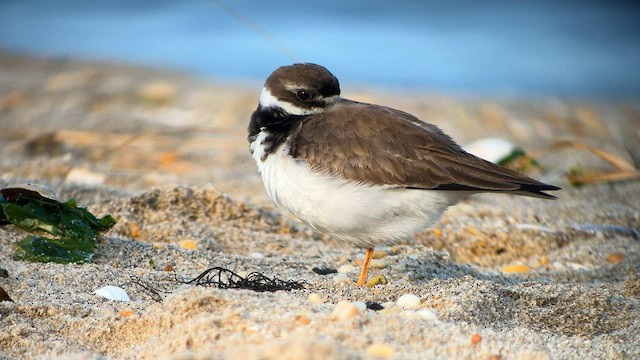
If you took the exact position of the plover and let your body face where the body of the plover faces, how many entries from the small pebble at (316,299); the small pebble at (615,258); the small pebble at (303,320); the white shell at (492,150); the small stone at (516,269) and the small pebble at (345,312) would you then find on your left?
3

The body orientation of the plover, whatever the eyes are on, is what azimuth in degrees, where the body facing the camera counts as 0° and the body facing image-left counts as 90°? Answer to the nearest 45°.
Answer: approximately 90°

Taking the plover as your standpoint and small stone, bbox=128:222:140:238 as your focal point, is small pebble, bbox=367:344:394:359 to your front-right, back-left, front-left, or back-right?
back-left

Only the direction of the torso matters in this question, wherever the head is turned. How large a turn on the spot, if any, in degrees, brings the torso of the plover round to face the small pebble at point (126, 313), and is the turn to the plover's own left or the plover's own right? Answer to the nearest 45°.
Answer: approximately 45° to the plover's own left

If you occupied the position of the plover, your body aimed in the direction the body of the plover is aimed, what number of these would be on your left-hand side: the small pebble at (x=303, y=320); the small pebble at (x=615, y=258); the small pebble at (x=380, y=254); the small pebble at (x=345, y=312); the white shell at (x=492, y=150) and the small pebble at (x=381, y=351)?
3

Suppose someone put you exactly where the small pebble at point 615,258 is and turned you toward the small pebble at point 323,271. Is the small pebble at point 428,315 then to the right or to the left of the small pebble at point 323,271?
left

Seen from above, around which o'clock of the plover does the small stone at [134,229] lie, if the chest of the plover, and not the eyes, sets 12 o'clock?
The small stone is roughly at 1 o'clock from the plover.

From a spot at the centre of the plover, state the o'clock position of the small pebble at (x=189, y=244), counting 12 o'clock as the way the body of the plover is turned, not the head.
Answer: The small pebble is roughly at 1 o'clock from the plover.

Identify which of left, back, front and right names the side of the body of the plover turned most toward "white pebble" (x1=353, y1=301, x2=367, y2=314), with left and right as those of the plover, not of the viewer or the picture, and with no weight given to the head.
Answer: left

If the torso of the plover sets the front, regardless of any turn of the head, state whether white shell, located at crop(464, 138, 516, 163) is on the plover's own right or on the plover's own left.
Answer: on the plover's own right
